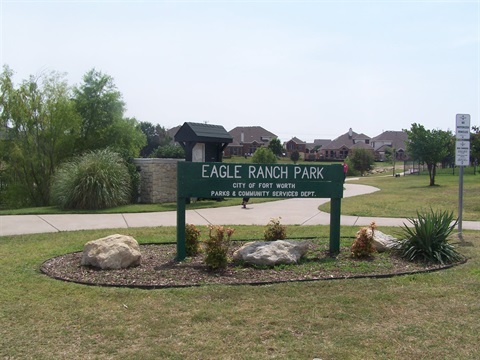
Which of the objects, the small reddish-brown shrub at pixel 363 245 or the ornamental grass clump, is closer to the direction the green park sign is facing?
the small reddish-brown shrub

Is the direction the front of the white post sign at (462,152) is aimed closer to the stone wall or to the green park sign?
the green park sign

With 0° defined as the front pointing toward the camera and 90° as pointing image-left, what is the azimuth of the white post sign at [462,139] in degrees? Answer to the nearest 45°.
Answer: approximately 0°

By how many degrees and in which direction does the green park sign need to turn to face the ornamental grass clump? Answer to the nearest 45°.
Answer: approximately 135° to its right

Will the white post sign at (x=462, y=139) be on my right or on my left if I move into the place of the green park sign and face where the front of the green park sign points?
on my left

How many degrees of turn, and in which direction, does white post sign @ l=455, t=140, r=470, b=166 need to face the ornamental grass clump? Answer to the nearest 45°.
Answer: approximately 90° to its right

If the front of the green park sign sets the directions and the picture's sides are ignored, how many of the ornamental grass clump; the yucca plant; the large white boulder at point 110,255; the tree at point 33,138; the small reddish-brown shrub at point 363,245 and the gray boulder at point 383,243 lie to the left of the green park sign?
3

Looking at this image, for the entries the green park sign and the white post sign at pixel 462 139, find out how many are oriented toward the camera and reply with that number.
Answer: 2

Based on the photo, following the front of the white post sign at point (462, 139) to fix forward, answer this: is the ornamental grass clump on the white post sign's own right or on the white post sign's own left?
on the white post sign's own right

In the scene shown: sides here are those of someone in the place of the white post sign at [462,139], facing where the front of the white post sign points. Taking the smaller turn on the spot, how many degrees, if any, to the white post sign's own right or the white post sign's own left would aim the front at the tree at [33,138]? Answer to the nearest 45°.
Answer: approximately 90° to the white post sign's own right
